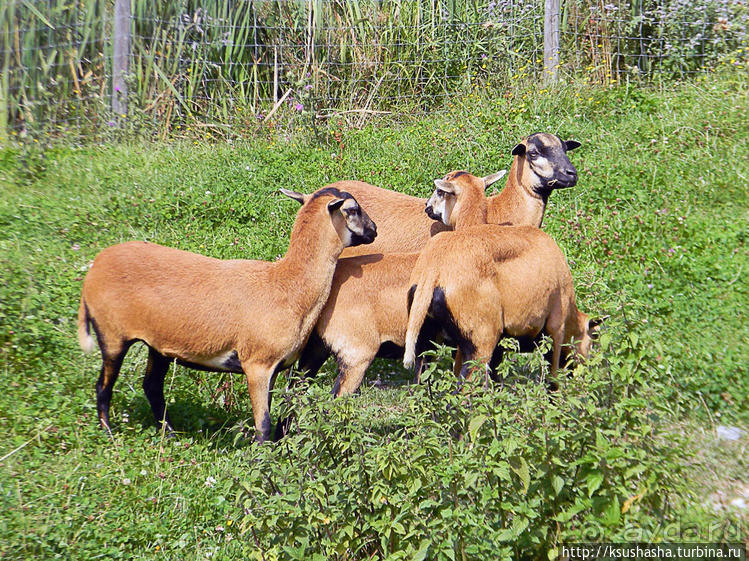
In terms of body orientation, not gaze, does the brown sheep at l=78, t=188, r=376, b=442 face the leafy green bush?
no

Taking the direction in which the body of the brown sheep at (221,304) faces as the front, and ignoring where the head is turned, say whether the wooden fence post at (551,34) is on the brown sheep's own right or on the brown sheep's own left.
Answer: on the brown sheep's own left

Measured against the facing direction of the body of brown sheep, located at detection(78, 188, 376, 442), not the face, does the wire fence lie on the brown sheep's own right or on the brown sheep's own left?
on the brown sheep's own left

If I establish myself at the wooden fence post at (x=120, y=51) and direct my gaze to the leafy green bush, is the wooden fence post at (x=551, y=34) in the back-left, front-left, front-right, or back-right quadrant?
front-left

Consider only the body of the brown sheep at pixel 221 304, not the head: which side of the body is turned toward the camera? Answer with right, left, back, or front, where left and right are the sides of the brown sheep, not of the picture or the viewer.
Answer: right

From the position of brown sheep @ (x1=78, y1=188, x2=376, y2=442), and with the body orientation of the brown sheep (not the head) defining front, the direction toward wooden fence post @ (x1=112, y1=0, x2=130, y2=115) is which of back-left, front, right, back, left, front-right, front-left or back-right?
left
